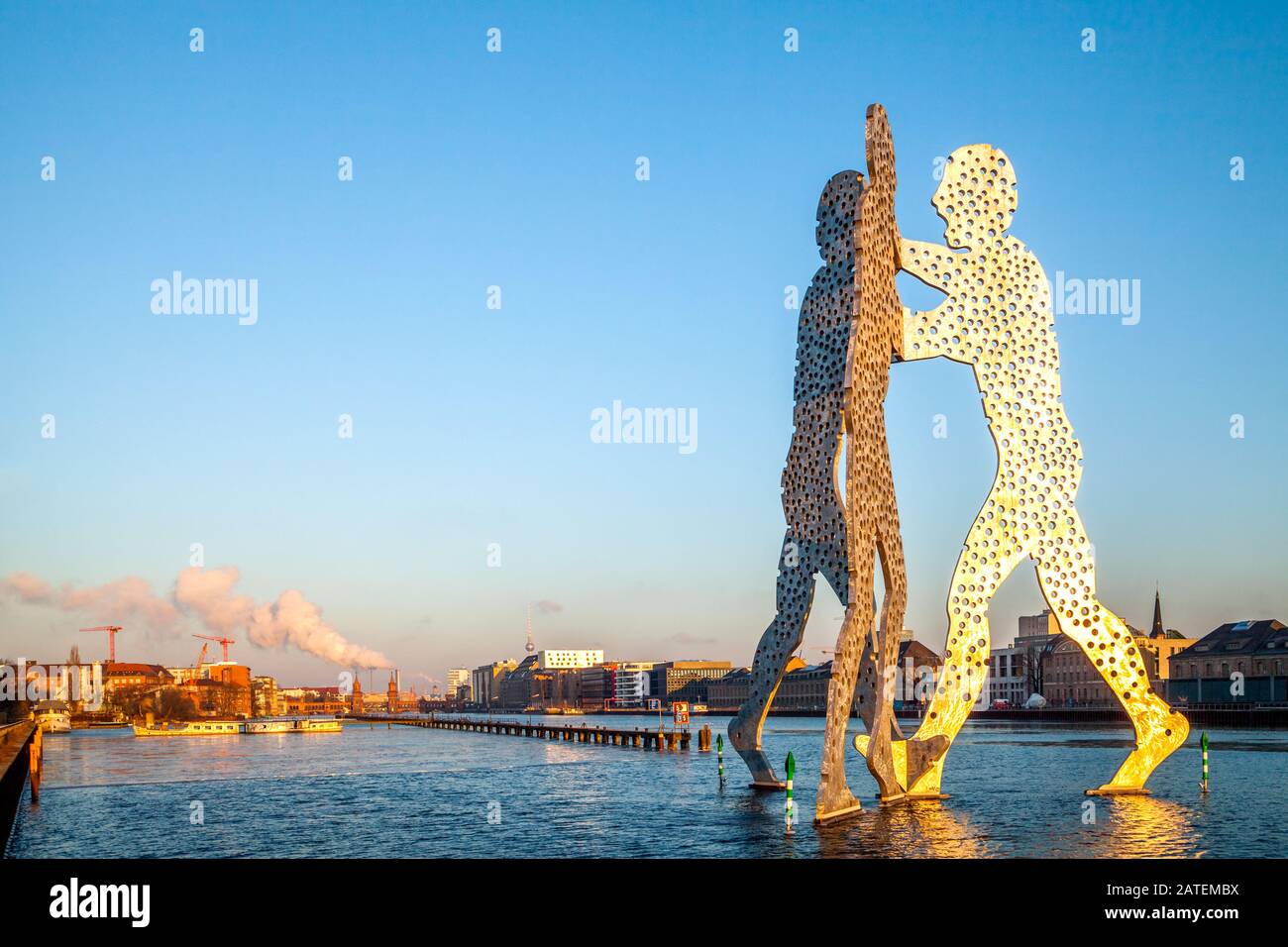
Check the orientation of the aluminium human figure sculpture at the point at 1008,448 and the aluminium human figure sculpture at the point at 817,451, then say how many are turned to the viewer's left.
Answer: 1

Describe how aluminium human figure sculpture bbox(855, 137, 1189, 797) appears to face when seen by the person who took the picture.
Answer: facing to the left of the viewer

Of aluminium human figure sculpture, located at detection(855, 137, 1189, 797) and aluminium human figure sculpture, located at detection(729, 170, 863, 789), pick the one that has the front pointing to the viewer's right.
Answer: aluminium human figure sculpture, located at detection(729, 170, 863, 789)

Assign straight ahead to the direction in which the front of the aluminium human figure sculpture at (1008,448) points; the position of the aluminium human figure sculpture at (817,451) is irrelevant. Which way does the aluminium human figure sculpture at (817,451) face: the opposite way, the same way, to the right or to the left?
the opposite way

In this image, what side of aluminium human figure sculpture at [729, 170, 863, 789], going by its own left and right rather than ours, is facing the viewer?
right
